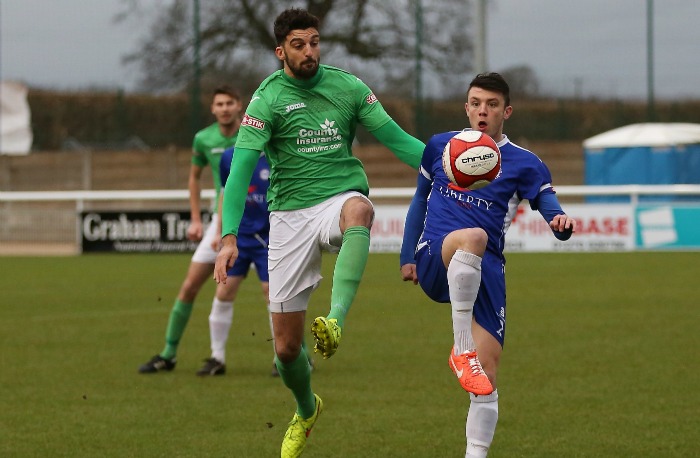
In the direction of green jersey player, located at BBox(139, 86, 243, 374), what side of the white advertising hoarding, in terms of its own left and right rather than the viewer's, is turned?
front

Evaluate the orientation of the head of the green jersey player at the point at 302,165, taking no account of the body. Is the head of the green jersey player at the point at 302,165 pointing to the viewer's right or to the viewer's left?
to the viewer's right

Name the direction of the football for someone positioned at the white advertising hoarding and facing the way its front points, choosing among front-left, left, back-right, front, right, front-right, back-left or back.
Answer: front

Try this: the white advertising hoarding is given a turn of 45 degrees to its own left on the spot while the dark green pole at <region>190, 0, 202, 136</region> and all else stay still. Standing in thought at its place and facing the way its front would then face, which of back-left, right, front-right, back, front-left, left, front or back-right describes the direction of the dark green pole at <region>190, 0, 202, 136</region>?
back

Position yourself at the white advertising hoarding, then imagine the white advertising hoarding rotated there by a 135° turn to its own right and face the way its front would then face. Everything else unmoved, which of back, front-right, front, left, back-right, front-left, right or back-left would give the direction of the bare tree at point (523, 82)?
front-right

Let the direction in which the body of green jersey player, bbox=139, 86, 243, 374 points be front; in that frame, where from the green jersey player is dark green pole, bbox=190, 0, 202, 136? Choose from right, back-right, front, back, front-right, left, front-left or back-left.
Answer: back

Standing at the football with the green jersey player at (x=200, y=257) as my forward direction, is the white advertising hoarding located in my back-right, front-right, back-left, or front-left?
front-right

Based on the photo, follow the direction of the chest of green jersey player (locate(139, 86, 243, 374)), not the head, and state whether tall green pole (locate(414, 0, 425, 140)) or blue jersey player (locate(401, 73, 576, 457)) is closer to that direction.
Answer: the blue jersey player

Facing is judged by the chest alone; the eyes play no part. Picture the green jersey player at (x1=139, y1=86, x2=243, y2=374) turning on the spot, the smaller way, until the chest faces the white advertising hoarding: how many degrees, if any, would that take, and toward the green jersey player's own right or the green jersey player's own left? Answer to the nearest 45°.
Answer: approximately 135° to the green jersey player's own left

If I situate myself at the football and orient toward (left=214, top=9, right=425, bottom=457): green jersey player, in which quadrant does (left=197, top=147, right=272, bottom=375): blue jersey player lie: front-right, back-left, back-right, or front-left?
front-right

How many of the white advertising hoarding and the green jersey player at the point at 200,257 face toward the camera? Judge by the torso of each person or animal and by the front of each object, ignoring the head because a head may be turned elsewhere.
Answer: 2

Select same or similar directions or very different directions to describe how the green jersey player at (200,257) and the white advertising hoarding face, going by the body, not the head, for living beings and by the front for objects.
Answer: same or similar directions

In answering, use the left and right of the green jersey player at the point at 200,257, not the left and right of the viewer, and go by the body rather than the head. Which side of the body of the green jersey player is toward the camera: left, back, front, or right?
front

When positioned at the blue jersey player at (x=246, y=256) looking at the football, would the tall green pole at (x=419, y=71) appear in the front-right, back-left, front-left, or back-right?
back-left

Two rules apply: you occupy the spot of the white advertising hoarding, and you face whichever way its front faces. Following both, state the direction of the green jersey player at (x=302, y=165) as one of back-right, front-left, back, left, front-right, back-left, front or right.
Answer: front

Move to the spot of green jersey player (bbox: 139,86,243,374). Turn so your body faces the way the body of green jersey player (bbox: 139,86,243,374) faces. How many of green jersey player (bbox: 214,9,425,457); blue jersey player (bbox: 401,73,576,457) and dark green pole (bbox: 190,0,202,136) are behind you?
1
